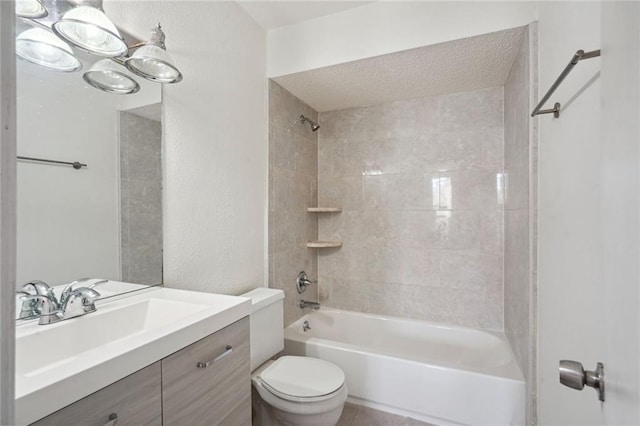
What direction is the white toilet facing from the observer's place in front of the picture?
facing the viewer and to the right of the viewer

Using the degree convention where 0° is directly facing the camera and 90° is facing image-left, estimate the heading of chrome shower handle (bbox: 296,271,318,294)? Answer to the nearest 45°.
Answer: approximately 315°

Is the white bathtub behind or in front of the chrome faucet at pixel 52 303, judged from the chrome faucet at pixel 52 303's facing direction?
in front

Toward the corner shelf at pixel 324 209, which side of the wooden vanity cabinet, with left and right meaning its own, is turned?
left

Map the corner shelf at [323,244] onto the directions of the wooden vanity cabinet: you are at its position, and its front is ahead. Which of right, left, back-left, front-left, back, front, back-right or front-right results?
left

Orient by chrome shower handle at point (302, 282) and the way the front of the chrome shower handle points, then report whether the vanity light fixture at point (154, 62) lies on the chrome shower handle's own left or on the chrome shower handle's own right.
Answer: on the chrome shower handle's own right

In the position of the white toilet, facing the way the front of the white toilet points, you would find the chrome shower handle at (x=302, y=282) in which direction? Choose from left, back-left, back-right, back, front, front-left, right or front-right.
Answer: back-left
